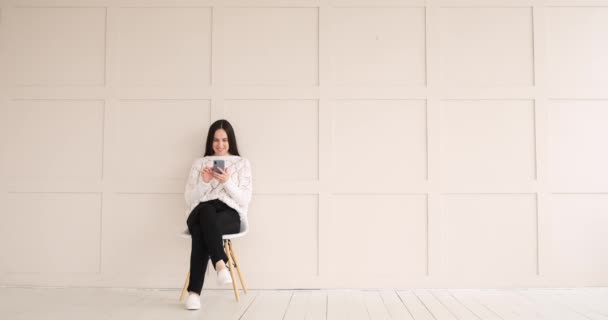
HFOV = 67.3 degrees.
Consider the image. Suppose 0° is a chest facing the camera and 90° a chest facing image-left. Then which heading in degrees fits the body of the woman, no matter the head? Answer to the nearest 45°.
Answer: approximately 0°
